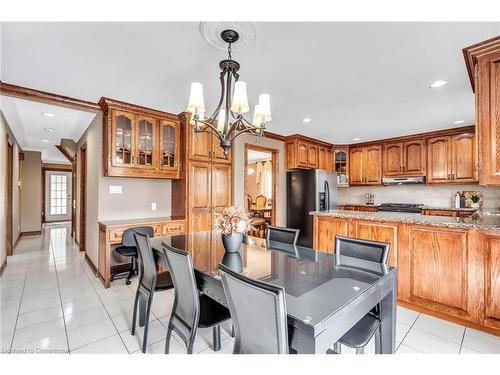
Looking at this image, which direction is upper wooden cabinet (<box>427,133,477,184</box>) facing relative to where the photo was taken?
toward the camera

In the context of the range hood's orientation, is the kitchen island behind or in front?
in front

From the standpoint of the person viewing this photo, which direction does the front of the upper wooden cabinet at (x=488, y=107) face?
facing the viewer and to the left of the viewer

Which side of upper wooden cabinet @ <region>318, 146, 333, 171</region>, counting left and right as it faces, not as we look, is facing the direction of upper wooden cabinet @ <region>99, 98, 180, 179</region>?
right

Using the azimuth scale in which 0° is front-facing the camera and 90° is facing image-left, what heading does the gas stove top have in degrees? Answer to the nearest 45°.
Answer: approximately 0°

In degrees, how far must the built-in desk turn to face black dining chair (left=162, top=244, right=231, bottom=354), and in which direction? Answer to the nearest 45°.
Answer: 0° — it already faces it

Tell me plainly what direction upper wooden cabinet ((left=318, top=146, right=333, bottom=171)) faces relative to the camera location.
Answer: facing the viewer and to the right of the viewer

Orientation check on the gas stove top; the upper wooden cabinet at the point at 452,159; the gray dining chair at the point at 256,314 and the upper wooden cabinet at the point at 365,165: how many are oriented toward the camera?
3

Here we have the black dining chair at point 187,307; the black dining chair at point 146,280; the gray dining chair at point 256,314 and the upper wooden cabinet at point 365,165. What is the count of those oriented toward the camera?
1

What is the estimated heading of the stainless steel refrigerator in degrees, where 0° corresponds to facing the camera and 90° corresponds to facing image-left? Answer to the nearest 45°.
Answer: approximately 315°

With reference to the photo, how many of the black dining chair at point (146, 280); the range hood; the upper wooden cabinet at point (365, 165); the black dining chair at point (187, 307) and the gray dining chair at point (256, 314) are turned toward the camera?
2

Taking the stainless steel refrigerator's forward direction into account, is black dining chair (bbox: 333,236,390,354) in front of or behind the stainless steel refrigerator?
in front
